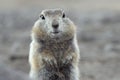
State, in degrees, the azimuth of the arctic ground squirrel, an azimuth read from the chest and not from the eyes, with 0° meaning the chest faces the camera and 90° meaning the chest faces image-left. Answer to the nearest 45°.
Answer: approximately 0°
